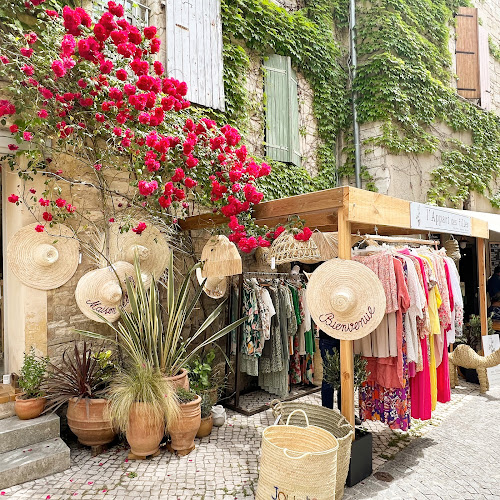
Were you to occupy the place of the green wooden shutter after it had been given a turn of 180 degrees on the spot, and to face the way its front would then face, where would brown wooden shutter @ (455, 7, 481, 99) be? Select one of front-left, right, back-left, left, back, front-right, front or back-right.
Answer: right

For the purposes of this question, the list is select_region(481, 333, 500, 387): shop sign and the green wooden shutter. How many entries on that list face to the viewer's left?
0

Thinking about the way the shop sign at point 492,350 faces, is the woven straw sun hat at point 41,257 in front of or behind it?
in front

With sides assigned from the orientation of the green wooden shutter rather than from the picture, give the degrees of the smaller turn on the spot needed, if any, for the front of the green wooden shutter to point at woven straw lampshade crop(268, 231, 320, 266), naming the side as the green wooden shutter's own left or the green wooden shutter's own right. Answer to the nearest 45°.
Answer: approximately 45° to the green wooden shutter's own right

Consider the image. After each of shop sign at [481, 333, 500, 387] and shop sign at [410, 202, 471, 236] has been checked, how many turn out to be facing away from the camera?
0

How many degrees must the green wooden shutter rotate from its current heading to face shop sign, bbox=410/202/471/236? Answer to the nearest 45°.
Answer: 0° — it already faces it

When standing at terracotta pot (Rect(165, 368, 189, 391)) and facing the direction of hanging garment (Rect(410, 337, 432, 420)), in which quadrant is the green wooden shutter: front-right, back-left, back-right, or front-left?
front-left

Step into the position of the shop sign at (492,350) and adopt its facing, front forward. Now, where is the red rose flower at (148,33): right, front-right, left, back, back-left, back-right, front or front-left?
front-right

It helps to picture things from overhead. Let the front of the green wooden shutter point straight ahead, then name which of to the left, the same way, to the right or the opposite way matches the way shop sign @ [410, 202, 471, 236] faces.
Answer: the same way

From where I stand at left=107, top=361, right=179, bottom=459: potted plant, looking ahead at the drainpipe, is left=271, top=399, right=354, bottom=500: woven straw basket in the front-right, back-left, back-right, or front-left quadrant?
front-right

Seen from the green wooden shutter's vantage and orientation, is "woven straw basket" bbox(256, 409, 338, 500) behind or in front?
in front

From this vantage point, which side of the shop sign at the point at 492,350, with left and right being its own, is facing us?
front

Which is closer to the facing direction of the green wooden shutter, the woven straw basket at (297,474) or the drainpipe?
the woven straw basket

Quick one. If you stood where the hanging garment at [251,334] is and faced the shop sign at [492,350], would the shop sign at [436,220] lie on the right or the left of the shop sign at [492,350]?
right

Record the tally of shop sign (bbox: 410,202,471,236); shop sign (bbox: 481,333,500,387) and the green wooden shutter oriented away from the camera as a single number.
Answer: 0

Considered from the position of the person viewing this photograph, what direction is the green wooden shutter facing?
facing the viewer and to the right of the viewer
